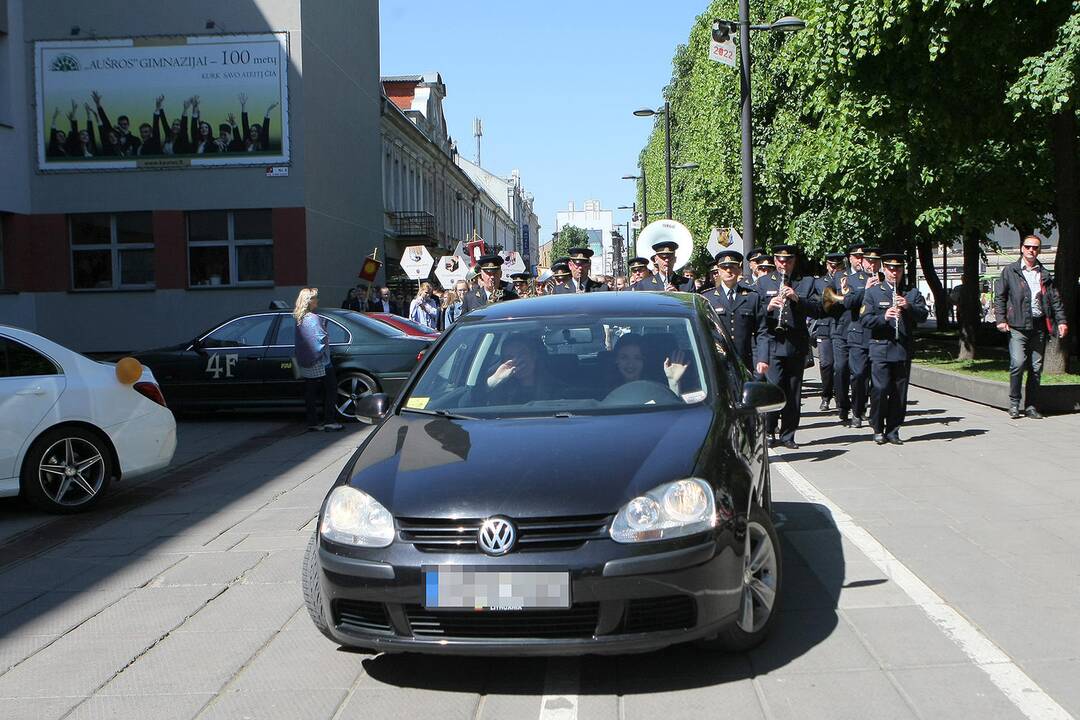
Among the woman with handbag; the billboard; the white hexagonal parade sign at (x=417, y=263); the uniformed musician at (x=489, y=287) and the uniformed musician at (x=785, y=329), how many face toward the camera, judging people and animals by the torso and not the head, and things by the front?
4

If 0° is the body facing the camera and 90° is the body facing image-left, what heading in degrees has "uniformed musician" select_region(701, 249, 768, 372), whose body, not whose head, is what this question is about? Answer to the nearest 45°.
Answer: approximately 0°

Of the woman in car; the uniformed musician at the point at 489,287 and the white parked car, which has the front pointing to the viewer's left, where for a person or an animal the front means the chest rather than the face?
the white parked car

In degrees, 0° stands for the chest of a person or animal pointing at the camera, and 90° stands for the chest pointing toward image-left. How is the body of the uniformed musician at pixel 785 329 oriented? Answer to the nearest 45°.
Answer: approximately 0°

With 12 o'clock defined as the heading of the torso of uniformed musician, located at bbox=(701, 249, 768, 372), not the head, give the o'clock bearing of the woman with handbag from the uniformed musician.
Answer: The woman with handbag is roughly at 4 o'clock from the uniformed musician.

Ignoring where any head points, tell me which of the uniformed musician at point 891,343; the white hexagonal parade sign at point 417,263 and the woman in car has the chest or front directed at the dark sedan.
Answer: the white hexagonal parade sign

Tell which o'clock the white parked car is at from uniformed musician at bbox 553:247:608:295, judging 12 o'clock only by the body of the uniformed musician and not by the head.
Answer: The white parked car is roughly at 1 o'clock from the uniformed musician.

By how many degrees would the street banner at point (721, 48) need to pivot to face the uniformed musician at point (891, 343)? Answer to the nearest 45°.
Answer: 0° — it already faces them

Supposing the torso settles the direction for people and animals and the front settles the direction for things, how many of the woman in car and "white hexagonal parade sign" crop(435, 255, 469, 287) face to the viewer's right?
0

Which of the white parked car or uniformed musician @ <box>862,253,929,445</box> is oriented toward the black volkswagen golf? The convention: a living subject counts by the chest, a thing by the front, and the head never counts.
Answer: the uniformed musician

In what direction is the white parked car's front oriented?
to the viewer's left
